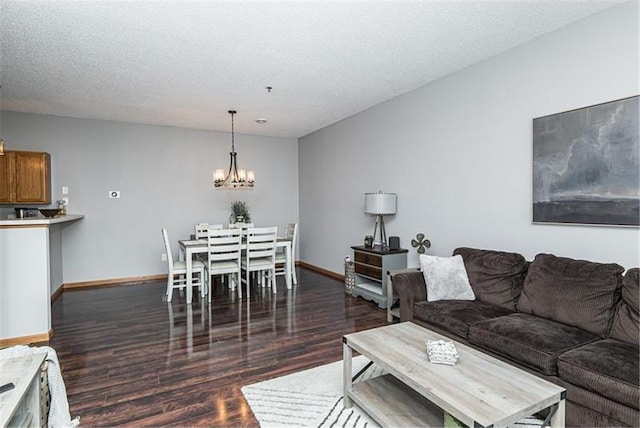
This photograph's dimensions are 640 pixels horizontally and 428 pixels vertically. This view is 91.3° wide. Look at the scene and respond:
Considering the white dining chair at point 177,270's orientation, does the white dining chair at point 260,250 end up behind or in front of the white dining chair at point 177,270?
in front

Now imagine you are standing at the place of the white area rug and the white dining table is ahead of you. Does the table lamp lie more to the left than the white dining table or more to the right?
right

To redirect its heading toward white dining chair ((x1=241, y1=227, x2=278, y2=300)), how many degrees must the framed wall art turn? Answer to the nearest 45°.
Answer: approximately 45° to its right

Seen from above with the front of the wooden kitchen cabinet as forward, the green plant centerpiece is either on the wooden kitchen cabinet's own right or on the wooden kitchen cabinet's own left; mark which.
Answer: on the wooden kitchen cabinet's own left

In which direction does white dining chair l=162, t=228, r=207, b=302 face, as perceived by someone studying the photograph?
facing to the right of the viewer

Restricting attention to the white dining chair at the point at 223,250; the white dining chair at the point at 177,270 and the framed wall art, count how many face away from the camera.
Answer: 1

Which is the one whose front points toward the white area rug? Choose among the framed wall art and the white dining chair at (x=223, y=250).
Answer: the framed wall art

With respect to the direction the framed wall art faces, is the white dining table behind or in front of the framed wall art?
in front

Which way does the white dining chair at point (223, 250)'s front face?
away from the camera

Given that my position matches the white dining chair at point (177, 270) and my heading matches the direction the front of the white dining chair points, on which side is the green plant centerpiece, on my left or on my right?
on my left

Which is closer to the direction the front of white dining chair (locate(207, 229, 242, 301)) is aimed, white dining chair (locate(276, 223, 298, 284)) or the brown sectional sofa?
the white dining chair

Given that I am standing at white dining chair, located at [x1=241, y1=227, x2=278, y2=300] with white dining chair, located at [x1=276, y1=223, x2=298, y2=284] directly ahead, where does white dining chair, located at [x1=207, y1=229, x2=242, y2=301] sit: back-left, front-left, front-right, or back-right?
back-left

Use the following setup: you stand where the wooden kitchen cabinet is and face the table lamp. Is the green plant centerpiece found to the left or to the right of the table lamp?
left

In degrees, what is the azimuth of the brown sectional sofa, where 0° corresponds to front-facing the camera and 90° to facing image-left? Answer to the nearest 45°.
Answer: approximately 45°

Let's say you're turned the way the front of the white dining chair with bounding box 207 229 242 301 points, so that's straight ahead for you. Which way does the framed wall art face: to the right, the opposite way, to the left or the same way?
to the left
